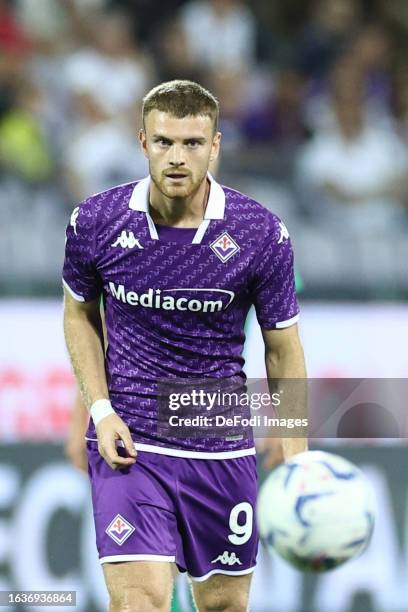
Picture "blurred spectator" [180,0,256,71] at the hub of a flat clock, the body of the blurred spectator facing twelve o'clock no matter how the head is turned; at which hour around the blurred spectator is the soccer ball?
The soccer ball is roughly at 12 o'clock from the blurred spectator.

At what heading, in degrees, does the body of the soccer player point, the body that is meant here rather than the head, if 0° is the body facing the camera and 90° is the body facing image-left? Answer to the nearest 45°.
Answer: approximately 0°

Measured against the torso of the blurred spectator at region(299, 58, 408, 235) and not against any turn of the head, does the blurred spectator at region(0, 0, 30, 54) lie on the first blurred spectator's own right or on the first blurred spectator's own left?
on the first blurred spectator's own right

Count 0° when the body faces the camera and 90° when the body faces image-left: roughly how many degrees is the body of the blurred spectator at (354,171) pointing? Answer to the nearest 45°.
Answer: approximately 0°

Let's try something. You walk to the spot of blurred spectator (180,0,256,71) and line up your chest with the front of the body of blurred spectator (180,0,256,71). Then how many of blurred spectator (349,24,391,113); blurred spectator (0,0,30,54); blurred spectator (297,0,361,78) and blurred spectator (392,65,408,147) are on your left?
3
